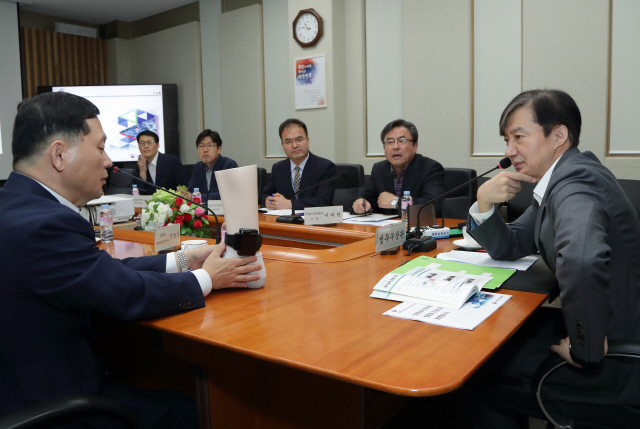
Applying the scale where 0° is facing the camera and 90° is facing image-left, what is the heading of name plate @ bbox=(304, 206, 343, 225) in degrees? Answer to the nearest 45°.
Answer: approximately 0°

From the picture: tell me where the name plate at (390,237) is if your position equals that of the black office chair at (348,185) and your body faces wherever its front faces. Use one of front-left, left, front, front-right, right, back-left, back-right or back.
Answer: front-left

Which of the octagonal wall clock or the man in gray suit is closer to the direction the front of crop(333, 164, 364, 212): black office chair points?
the man in gray suit

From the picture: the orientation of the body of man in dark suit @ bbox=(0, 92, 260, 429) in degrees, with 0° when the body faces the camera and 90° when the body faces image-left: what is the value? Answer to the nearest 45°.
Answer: approximately 270°

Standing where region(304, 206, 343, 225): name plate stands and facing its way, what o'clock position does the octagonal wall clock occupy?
The octagonal wall clock is roughly at 6 o'clock from the name plate.

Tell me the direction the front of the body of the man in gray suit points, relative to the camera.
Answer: to the viewer's left

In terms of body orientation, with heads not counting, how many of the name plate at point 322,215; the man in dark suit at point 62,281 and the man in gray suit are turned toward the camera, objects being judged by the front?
1

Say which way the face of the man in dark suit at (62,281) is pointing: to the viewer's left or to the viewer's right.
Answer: to the viewer's right

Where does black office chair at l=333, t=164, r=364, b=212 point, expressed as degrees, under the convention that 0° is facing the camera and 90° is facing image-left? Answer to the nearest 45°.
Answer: approximately 45°

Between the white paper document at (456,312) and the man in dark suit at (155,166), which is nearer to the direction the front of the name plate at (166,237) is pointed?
the white paper document

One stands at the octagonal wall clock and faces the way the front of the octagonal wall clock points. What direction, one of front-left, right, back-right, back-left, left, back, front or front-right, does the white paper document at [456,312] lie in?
front-left

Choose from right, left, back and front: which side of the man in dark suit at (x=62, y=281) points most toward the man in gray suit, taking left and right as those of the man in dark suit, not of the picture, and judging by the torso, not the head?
front
